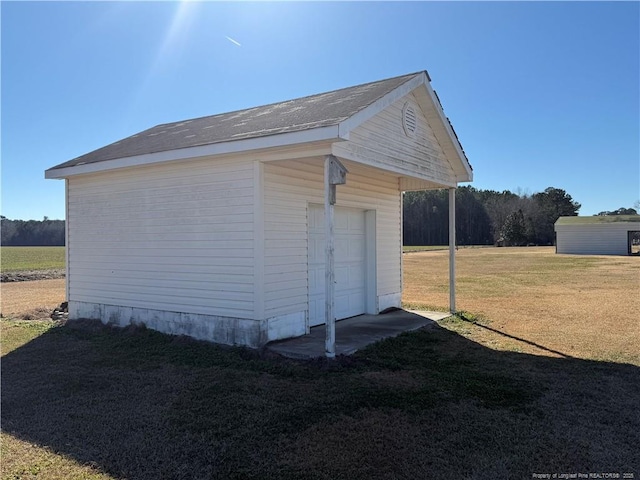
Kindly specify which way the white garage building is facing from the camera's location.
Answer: facing the viewer and to the right of the viewer

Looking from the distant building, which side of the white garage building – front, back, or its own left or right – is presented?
left
